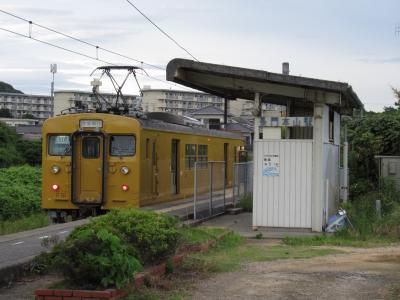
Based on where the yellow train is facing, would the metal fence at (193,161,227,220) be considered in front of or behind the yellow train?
behind

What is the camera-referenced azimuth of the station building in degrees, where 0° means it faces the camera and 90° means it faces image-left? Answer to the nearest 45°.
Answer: approximately 90°

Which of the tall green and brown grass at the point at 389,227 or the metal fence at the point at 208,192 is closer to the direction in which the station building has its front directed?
the metal fence

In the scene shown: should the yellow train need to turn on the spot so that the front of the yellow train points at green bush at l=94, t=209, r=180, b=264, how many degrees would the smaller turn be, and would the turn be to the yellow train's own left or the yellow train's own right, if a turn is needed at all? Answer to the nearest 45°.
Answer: approximately 45° to the yellow train's own left

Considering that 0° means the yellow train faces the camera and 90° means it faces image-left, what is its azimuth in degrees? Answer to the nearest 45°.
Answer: approximately 45°

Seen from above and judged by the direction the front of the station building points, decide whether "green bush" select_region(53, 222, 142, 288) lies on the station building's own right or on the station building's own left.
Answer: on the station building's own left

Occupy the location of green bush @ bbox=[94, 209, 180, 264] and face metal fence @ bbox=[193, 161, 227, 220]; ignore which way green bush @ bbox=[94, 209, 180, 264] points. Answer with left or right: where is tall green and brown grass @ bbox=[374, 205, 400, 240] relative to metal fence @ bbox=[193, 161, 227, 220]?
right

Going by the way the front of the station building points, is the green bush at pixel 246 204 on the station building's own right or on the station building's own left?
on the station building's own right
